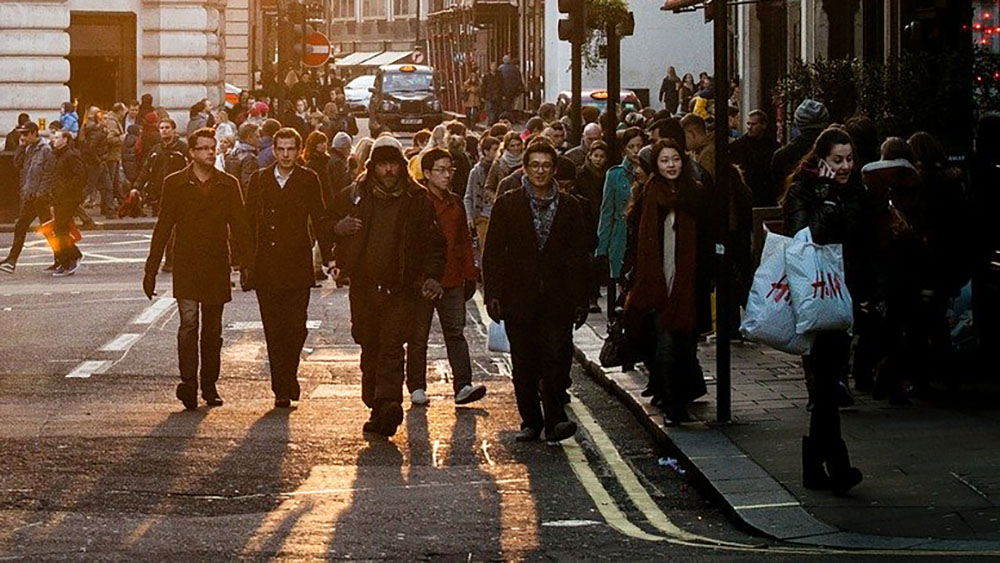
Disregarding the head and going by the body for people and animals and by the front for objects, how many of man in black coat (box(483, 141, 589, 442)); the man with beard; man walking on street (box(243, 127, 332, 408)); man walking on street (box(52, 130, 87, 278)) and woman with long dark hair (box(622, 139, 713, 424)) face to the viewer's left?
1

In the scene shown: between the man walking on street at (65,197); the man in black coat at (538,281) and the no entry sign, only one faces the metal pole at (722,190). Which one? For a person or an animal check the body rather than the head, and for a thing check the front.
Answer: the no entry sign

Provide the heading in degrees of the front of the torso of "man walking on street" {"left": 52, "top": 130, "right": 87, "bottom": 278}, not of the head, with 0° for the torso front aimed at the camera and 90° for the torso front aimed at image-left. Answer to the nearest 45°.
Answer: approximately 90°

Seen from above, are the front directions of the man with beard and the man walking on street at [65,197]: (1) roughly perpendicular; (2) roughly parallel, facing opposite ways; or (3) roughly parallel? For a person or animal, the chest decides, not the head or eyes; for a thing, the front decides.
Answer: roughly perpendicular

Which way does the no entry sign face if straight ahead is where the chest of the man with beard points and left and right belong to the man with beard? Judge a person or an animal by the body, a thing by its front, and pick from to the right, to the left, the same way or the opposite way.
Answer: the same way

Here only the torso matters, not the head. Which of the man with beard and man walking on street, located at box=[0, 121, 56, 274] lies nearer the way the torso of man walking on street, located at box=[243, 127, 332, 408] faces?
the man with beard

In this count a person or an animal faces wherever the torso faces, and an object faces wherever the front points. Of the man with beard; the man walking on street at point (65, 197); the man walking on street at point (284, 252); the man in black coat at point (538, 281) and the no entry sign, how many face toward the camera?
4

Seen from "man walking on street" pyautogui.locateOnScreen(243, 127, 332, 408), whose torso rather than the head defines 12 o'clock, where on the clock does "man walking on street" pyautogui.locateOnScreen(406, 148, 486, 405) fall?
"man walking on street" pyautogui.locateOnScreen(406, 148, 486, 405) is roughly at 9 o'clock from "man walking on street" pyautogui.locateOnScreen(243, 127, 332, 408).

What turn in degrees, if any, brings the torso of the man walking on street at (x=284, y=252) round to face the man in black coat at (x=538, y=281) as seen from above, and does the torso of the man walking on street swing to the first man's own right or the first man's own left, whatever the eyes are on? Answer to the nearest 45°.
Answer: approximately 45° to the first man's own left

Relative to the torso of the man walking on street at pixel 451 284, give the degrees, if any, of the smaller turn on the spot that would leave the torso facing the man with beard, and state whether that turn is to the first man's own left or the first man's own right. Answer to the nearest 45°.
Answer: approximately 45° to the first man's own right

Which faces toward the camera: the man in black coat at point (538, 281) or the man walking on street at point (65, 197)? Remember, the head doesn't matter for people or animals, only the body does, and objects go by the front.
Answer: the man in black coat

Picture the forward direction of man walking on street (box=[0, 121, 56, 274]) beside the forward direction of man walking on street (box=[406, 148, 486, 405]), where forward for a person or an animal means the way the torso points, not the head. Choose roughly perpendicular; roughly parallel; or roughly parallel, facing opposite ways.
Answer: roughly perpendicular

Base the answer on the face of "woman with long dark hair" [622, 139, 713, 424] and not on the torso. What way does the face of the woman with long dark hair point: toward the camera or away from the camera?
toward the camera

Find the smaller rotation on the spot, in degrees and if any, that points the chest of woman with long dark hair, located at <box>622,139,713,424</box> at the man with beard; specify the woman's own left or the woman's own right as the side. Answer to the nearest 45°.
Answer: approximately 90° to the woman's own right

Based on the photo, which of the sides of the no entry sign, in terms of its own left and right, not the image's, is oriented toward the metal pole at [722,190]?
front

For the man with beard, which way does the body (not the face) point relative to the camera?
toward the camera
